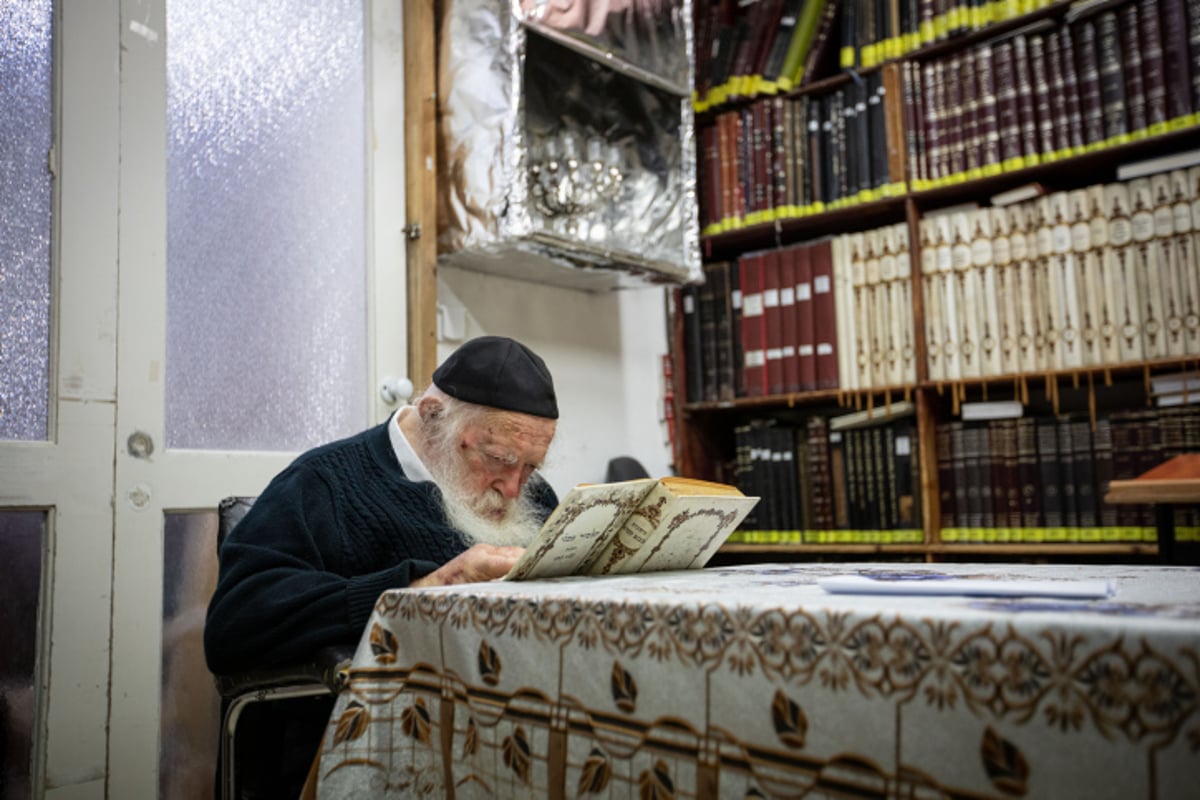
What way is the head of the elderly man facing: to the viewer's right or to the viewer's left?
to the viewer's right

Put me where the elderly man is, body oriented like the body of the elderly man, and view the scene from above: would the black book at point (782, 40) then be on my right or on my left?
on my left

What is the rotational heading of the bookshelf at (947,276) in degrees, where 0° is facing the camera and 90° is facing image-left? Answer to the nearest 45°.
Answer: approximately 45°

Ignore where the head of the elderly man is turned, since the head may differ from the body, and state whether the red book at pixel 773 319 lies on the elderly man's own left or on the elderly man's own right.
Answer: on the elderly man's own left

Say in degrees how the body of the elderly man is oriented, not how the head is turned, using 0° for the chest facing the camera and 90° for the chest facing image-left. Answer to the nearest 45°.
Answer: approximately 315°

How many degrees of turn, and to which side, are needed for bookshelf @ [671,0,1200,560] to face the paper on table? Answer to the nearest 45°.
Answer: approximately 45° to its left
